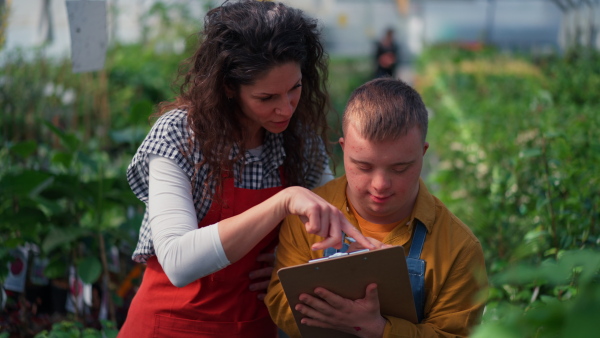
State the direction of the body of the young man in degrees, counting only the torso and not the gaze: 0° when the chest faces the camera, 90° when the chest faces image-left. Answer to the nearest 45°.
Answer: approximately 0°

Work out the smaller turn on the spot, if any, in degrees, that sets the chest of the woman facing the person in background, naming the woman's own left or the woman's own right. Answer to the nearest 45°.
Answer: approximately 135° to the woman's own left

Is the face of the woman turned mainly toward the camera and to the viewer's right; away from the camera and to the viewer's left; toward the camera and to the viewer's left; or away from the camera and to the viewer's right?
toward the camera and to the viewer's right

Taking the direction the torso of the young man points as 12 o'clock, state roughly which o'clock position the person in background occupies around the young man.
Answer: The person in background is roughly at 6 o'clock from the young man.
